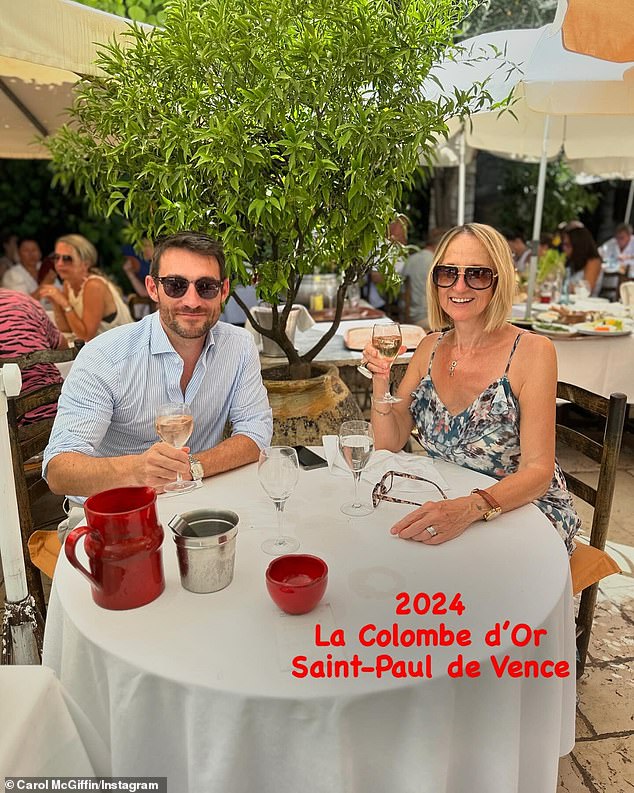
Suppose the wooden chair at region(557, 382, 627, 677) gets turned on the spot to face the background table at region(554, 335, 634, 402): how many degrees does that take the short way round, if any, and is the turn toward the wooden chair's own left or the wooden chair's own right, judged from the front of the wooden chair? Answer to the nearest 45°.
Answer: approximately 135° to the wooden chair's own right

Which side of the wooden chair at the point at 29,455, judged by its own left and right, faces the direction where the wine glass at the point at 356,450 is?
front

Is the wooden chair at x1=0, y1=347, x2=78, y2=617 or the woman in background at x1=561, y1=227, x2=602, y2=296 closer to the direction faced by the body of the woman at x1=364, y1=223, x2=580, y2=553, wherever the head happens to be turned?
the wooden chair

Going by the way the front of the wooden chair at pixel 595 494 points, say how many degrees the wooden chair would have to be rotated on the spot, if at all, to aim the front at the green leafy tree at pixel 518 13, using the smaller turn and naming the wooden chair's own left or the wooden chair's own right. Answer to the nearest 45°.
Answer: approximately 135° to the wooden chair's own right

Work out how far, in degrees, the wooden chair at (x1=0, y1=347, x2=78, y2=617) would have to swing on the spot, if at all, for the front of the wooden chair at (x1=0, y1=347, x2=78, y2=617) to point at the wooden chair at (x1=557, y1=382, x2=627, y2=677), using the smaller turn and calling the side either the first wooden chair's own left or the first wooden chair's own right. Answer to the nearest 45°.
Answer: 0° — it already faces it

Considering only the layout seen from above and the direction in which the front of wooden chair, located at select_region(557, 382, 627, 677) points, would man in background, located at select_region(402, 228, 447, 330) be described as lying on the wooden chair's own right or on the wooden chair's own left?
on the wooden chair's own right

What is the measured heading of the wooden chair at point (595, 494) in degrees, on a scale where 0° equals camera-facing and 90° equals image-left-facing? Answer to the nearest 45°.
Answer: approximately 45°

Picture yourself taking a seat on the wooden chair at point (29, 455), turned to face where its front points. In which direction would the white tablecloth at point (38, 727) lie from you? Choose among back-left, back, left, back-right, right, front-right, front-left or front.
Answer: front-right

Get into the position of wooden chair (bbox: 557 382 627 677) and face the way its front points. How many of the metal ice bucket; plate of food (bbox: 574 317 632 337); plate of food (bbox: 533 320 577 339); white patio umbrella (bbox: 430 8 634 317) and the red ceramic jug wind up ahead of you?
2

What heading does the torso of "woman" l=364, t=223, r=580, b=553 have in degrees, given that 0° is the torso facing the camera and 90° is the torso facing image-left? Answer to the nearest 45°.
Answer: approximately 45°

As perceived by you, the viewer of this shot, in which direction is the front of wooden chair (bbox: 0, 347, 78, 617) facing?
facing the viewer and to the right of the viewer

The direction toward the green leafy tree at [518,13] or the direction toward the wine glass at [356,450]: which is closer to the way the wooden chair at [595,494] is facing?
the wine glass
